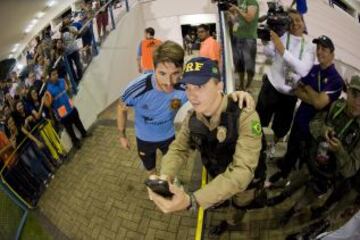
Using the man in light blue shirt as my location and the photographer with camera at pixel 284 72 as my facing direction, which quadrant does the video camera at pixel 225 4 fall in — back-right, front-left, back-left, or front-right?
front-left

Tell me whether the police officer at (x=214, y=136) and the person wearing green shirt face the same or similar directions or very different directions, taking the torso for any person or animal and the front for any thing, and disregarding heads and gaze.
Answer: same or similar directions

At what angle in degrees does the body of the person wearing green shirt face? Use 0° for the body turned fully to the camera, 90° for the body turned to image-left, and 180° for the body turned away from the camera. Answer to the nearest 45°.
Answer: approximately 45°

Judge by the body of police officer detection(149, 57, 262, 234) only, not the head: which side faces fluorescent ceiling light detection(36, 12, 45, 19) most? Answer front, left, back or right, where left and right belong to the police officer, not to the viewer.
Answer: right

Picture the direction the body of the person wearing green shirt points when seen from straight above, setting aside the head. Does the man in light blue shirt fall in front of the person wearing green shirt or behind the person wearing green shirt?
in front

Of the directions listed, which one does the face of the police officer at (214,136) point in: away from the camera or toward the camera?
toward the camera

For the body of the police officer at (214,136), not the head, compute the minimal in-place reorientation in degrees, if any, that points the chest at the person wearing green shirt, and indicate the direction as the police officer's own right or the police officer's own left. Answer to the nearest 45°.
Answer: approximately 135° to the police officer's own right

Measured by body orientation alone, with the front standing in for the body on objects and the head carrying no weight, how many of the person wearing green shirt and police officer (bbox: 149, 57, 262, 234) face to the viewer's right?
0

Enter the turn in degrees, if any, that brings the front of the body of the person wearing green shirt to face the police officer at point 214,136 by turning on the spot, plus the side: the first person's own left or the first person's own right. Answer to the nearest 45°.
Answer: approximately 45° to the first person's own left

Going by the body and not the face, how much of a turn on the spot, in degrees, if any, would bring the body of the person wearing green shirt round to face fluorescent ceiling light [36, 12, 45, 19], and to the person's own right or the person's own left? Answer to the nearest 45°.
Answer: approximately 45° to the person's own right

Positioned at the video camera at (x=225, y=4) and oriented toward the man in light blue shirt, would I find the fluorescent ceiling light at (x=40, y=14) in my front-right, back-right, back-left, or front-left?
front-right
